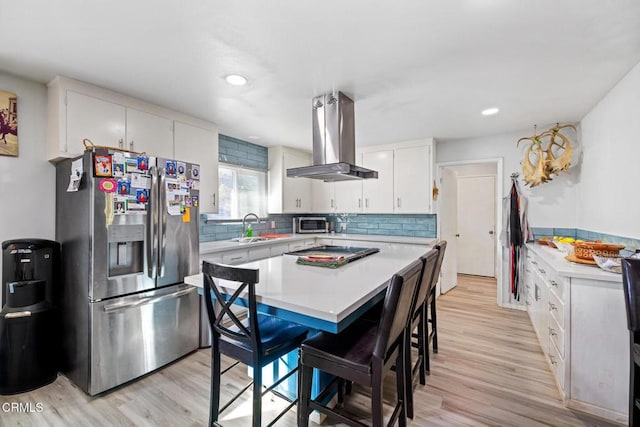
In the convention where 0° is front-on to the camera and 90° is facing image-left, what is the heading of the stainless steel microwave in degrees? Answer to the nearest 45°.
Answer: approximately 0°

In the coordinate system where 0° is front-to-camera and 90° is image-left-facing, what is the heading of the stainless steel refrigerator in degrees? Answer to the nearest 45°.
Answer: approximately 315°

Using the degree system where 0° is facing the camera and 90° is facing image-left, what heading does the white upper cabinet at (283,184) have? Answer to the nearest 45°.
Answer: approximately 315°

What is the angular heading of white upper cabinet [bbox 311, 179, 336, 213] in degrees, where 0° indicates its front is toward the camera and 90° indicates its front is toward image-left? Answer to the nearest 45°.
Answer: approximately 0°

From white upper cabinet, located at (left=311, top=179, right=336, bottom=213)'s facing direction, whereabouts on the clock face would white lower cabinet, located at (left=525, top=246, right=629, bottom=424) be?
The white lower cabinet is roughly at 11 o'clock from the white upper cabinet.

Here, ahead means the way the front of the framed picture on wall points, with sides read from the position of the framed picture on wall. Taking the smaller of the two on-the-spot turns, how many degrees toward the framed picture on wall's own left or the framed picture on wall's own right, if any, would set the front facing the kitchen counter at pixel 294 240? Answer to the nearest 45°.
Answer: approximately 45° to the framed picture on wall's own left

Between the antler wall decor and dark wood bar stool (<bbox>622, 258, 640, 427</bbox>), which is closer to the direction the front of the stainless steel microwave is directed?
the dark wood bar stool

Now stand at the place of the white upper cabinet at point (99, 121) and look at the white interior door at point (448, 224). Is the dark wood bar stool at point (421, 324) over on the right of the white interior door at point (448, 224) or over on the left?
right

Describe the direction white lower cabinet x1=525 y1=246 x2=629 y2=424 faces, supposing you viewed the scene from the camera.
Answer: facing to the left of the viewer

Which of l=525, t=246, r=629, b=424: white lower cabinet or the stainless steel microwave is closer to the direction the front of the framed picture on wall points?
the white lower cabinet

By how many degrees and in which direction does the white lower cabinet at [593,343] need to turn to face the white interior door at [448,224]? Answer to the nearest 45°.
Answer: approximately 45° to its right

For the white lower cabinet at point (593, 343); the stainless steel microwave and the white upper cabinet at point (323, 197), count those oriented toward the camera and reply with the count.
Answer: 2
